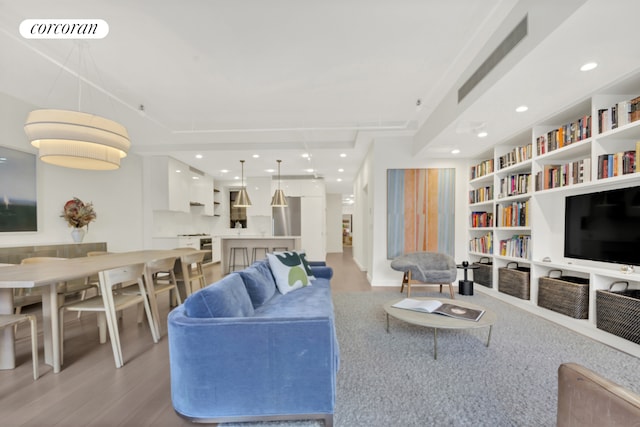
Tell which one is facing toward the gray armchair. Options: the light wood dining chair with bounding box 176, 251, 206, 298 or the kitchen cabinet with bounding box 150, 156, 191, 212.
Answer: the kitchen cabinet

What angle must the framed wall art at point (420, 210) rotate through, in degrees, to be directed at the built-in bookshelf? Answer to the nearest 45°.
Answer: approximately 45° to its left

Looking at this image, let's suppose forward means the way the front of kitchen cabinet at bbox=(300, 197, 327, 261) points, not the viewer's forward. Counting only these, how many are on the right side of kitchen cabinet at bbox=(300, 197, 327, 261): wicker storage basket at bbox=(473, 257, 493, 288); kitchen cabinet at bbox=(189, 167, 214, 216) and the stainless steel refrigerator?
2

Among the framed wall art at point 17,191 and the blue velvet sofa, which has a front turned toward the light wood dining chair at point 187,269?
the framed wall art

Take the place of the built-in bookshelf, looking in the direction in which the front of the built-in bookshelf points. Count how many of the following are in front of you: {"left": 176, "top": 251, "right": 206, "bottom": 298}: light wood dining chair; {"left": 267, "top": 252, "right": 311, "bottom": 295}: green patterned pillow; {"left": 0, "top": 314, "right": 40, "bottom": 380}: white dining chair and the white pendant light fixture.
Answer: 4

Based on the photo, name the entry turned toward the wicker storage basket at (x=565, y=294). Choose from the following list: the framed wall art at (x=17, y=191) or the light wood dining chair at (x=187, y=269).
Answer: the framed wall art

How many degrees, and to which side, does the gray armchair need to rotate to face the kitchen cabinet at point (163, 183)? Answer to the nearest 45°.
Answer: approximately 90° to its right

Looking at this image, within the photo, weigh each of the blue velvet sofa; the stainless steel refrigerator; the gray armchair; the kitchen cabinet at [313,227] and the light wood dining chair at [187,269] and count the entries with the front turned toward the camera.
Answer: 3

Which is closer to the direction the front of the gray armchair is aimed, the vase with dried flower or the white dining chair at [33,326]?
the white dining chair

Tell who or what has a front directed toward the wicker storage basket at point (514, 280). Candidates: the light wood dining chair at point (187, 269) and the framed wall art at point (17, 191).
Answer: the framed wall art

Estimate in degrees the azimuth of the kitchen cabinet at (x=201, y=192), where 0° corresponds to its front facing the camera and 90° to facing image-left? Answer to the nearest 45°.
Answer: approximately 315°

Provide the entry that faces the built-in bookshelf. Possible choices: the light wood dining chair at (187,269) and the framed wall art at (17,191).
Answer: the framed wall art

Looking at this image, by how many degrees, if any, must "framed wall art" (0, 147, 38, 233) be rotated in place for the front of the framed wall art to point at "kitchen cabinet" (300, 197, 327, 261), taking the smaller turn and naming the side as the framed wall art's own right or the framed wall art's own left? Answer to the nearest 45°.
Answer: approximately 45° to the framed wall art's own left

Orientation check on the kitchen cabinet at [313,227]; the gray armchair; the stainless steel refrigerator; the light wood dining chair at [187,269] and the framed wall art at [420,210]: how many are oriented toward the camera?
4

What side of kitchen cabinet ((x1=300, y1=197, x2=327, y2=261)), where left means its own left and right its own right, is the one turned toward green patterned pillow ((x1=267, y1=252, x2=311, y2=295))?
front

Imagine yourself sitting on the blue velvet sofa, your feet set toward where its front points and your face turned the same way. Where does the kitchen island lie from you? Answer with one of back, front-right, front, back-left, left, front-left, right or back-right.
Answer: left

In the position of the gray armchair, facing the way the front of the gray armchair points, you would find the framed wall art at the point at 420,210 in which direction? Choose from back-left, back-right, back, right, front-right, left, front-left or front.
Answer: back
